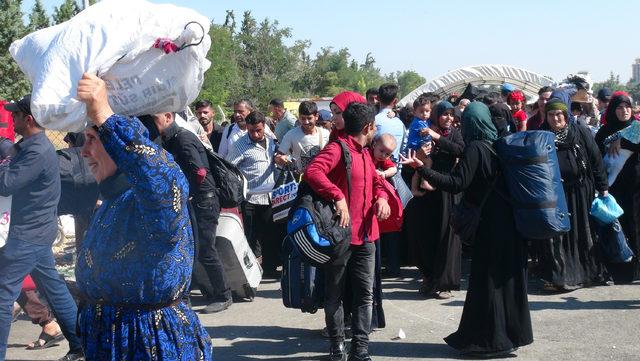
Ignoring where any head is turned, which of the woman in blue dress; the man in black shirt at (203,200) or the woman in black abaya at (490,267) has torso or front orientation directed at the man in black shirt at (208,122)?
the woman in black abaya

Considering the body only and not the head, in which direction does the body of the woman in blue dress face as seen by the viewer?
to the viewer's left

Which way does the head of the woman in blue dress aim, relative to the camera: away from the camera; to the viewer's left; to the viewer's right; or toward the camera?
to the viewer's left

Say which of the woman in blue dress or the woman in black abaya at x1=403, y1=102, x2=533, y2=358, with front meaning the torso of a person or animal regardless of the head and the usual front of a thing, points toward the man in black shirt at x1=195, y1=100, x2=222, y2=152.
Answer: the woman in black abaya

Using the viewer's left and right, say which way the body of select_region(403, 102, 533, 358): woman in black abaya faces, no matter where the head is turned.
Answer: facing away from the viewer and to the left of the viewer

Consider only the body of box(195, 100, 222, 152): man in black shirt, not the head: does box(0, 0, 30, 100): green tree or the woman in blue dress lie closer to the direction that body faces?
the woman in blue dress

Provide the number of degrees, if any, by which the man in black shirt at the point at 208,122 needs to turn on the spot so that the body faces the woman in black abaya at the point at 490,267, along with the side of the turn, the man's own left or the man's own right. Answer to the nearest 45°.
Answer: approximately 90° to the man's own left

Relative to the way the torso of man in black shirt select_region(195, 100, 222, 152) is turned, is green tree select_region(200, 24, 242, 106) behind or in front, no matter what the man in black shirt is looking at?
behind

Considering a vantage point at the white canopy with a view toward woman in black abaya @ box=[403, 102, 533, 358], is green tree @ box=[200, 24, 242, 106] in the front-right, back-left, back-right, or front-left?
back-right
